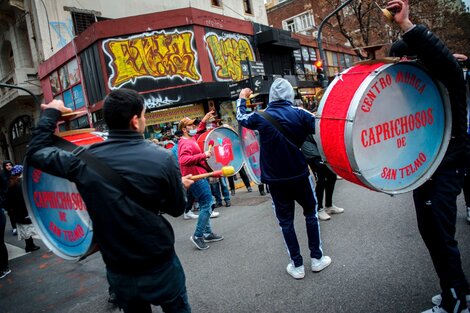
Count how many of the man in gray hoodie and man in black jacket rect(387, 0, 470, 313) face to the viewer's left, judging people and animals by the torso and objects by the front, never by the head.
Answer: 1

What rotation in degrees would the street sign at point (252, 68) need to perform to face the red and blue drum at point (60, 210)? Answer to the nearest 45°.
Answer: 0° — it already faces it

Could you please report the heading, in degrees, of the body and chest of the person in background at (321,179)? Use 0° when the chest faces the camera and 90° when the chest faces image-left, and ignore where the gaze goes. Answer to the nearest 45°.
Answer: approximately 315°

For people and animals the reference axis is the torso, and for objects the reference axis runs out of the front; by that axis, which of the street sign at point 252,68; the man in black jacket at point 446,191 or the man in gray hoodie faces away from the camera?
the man in gray hoodie

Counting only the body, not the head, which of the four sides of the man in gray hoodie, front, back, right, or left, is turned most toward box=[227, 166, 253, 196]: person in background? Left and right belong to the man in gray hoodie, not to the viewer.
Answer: front

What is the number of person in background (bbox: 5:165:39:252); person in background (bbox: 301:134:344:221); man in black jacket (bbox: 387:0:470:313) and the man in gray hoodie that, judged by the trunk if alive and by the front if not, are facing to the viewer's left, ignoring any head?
1

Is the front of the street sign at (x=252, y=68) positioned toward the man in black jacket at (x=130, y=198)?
yes

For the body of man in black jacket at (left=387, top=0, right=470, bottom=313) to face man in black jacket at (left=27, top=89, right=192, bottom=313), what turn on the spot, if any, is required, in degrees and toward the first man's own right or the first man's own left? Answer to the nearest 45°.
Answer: approximately 45° to the first man's own left

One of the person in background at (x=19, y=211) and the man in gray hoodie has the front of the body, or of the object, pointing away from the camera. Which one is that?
the man in gray hoodie

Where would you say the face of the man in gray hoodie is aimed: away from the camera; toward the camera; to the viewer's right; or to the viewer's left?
away from the camera

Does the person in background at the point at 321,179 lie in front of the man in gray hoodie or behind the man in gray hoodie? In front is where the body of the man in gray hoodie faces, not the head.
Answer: in front

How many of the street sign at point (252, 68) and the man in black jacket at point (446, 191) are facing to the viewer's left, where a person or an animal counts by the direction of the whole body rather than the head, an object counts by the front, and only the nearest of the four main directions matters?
1

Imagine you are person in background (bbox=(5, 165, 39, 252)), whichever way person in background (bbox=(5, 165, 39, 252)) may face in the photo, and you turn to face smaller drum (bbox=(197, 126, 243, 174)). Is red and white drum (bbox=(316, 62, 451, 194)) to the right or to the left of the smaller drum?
right

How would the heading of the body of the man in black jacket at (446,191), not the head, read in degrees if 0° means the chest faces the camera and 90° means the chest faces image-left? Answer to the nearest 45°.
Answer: approximately 90°

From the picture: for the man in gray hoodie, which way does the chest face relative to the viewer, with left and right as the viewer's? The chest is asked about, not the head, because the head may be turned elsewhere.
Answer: facing away from the viewer

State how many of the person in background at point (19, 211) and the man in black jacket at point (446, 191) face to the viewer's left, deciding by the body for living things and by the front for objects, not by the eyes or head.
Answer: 1
